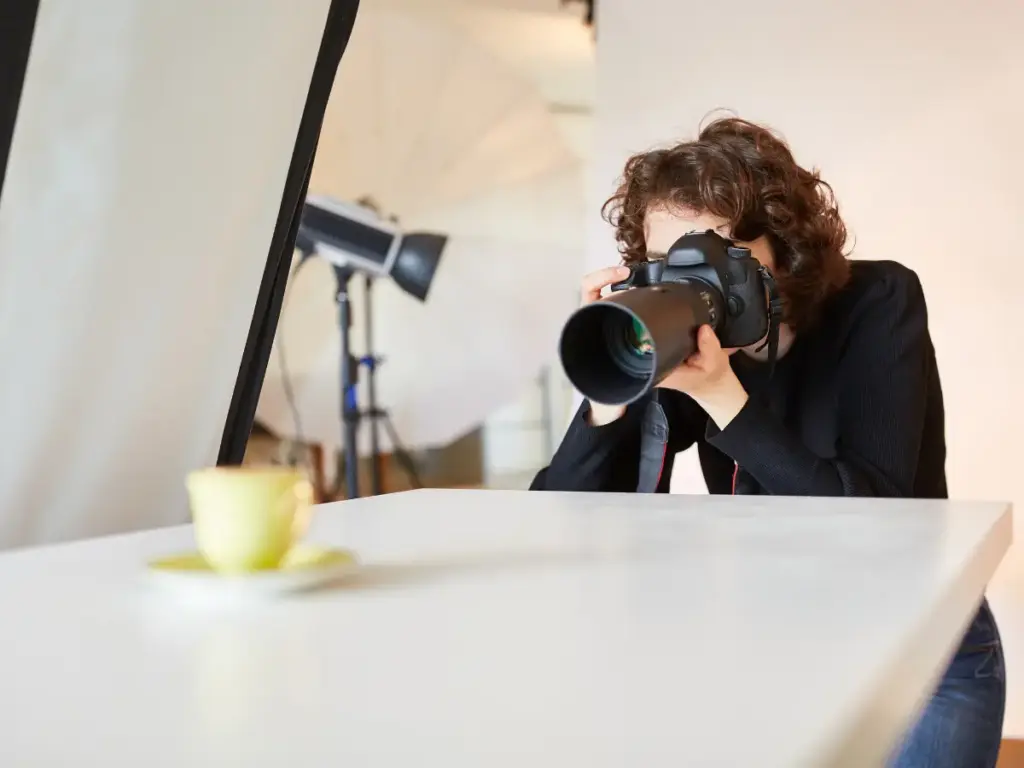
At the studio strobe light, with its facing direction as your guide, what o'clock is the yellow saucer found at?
The yellow saucer is roughly at 3 o'clock from the studio strobe light.

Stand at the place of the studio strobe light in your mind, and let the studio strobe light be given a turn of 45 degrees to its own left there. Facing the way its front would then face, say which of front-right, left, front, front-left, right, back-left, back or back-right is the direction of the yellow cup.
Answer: back-right

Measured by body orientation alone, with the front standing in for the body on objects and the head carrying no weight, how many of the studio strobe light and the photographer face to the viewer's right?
1

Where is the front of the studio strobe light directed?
to the viewer's right

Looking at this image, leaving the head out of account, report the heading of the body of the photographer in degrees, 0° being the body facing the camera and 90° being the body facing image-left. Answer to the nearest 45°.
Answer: approximately 45°

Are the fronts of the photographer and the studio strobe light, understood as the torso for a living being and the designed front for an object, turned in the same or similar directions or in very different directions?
very different directions

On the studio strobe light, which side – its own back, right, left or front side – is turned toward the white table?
right

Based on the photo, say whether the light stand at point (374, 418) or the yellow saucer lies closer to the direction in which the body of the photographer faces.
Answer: the yellow saucer

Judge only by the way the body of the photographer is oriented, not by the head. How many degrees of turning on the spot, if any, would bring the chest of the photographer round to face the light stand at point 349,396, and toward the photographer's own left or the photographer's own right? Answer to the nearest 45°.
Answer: approximately 90° to the photographer's own right

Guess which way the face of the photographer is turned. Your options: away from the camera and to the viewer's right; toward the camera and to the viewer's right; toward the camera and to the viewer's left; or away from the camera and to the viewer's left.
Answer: toward the camera and to the viewer's left

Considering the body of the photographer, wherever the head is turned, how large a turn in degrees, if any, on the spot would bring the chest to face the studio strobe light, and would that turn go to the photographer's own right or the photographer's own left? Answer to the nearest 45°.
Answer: approximately 90° to the photographer's own right

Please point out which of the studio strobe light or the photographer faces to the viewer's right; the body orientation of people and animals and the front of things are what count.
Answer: the studio strobe light
